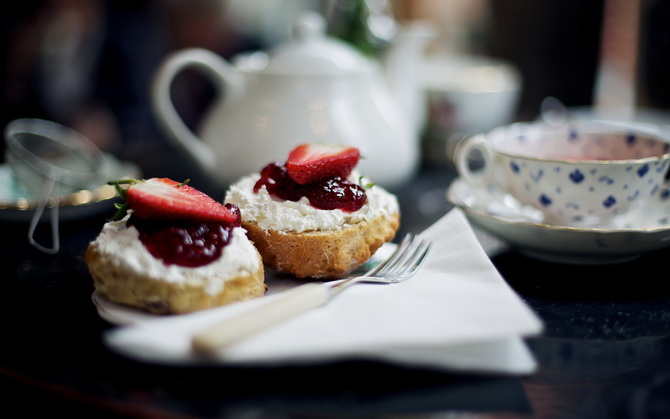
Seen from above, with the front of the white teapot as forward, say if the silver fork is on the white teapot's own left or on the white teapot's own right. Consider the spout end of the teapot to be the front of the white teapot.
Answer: on the white teapot's own right

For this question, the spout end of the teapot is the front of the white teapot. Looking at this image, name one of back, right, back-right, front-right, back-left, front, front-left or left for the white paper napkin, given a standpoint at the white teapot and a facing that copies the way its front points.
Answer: right

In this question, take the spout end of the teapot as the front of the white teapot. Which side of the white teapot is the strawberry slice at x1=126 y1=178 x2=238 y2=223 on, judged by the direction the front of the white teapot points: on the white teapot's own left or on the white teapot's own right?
on the white teapot's own right

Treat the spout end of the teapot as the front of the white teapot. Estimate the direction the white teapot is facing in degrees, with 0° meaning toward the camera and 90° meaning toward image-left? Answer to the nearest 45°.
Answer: approximately 270°

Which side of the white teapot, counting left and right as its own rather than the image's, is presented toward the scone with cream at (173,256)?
right
